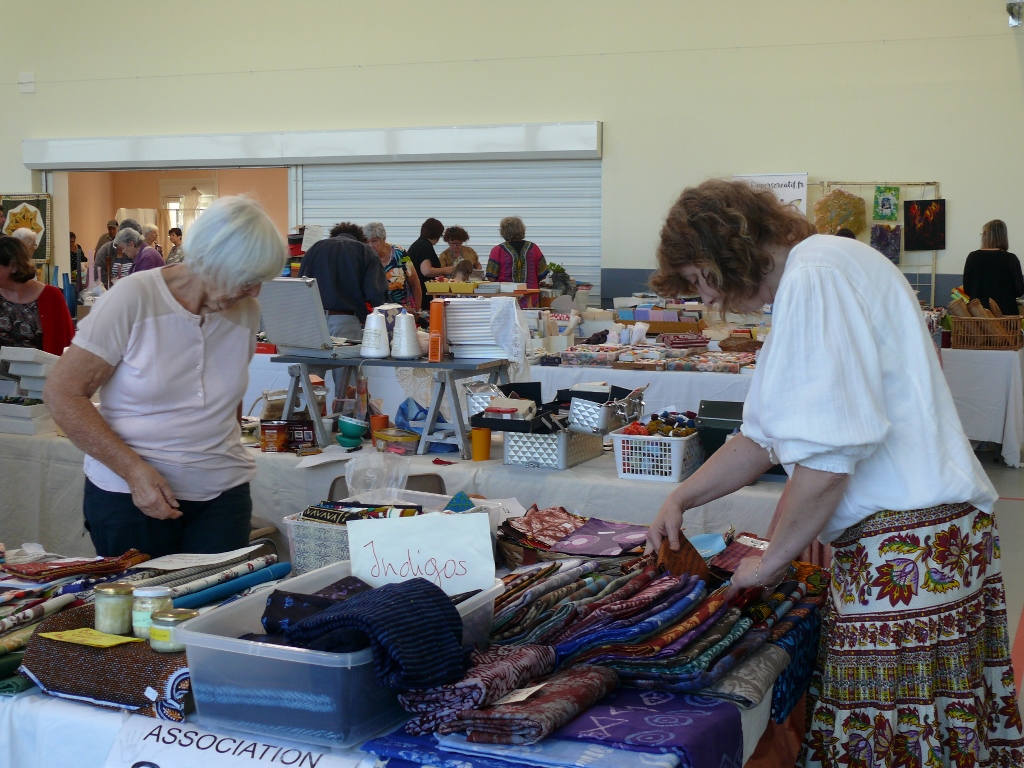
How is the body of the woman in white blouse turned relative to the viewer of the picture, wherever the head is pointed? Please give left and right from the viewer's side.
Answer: facing to the left of the viewer

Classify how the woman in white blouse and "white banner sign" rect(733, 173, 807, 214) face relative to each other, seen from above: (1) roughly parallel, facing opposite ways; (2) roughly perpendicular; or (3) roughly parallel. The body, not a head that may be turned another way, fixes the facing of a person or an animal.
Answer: roughly perpendicular

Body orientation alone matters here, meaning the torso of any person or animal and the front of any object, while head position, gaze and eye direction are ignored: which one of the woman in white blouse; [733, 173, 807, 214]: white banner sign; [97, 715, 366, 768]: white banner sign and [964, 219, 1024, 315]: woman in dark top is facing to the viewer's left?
the woman in white blouse

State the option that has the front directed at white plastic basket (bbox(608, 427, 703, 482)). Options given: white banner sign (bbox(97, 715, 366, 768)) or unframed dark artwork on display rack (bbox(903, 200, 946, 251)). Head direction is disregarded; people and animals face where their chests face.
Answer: the unframed dark artwork on display rack

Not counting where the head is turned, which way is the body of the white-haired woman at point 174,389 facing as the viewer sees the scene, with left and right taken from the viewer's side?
facing the viewer and to the right of the viewer

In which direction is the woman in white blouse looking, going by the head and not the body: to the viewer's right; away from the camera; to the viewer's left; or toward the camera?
to the viewer's left

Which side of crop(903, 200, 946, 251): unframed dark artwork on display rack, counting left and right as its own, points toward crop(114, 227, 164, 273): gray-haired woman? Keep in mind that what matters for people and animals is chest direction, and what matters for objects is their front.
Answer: right

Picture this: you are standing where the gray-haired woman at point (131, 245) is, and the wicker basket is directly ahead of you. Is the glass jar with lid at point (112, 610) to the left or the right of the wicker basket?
right
